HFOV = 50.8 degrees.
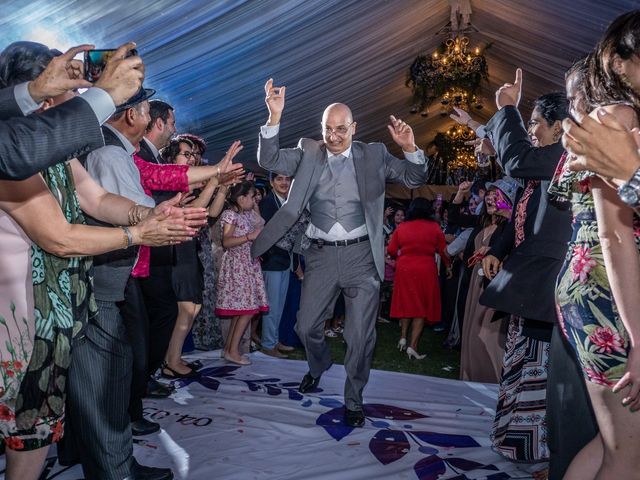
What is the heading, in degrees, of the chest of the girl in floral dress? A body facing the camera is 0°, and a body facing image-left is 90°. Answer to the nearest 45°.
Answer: approximately 270°

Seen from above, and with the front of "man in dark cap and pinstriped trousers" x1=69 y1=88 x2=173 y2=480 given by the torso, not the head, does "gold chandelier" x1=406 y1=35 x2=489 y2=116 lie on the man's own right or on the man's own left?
on the man's own left

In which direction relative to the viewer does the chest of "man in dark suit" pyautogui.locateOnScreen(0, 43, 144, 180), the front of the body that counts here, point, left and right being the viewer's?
facing to the right of the viewer

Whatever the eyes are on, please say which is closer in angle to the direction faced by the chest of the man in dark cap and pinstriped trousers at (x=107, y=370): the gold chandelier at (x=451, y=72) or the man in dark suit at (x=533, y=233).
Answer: the man in dark suit

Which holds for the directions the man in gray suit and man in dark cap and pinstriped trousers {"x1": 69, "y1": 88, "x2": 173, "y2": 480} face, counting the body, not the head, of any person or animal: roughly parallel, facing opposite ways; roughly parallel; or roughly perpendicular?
roughly perpendicular

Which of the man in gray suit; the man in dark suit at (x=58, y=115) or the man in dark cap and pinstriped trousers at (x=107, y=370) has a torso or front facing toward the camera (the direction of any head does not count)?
the man in gray suit

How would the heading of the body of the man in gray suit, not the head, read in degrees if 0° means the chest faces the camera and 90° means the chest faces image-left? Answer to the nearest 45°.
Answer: approximately 0°

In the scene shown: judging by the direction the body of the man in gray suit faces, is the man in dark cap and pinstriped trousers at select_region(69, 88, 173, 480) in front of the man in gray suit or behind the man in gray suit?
in front

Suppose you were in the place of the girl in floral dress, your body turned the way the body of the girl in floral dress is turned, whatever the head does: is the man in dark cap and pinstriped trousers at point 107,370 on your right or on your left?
on your right

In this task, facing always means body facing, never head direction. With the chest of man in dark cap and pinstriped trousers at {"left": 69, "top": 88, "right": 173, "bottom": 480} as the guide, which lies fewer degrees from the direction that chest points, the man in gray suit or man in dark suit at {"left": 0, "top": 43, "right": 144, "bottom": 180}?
the man in gray suit

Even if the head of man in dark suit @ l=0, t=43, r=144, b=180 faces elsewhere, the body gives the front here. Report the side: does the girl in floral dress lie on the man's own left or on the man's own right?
on the man's own left

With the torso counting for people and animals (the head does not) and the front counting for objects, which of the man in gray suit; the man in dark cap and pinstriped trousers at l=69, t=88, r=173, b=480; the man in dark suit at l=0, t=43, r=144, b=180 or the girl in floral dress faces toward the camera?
the man in gray suit

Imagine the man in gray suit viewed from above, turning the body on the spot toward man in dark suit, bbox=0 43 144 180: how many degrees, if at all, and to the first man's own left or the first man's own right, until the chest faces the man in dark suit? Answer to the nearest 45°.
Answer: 0° — they already face them

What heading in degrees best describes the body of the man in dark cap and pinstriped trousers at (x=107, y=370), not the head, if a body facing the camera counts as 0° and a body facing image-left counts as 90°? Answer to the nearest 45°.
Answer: approximately 270°

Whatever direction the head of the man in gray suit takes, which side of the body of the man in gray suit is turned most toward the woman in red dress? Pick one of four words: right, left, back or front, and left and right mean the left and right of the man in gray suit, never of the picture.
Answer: back
